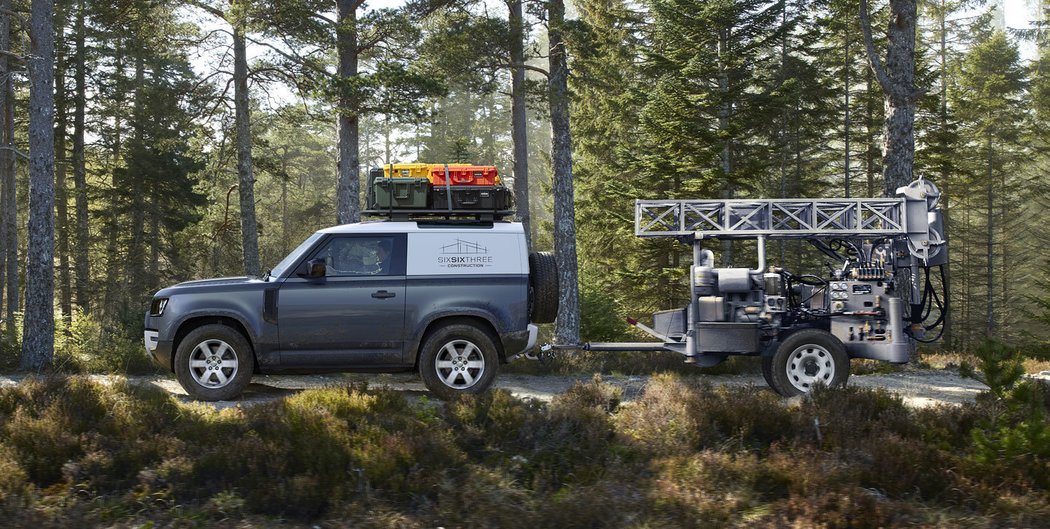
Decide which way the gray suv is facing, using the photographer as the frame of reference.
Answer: facing to the left of the viewer

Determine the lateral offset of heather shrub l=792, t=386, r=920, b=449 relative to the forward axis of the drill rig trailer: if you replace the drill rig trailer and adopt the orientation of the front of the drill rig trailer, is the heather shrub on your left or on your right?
on your left

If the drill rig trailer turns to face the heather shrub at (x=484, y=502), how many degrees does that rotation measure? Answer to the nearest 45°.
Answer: approximately 45° to its left

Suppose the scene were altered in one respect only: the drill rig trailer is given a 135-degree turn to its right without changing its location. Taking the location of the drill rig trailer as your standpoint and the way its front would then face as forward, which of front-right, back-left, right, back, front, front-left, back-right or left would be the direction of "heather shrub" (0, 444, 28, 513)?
back

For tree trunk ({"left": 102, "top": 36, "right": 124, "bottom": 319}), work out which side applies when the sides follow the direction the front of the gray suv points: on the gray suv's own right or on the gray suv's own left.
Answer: on the gray suv's own right

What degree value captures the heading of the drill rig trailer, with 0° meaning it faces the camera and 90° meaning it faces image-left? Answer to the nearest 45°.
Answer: approximately 90°

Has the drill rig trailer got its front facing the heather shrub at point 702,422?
no

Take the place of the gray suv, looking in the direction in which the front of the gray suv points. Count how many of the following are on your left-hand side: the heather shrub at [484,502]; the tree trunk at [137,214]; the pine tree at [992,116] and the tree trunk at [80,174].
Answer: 1

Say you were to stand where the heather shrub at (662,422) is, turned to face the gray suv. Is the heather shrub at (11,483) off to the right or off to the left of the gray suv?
left

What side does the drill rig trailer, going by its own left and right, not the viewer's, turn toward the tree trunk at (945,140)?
right

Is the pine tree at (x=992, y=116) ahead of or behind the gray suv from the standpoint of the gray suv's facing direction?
behind

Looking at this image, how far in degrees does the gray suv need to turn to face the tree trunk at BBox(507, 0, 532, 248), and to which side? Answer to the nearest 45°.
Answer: approximately 135° to its right

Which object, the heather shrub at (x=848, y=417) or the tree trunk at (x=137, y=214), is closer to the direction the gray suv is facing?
the tree trunk

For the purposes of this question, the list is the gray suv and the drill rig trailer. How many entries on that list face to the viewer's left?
2

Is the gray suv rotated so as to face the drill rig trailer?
no

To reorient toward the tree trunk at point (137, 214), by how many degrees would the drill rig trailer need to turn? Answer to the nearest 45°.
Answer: approximately 45° to its right

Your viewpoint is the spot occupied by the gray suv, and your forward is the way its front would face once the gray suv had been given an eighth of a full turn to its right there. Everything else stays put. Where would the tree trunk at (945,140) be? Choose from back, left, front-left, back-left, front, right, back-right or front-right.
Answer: right

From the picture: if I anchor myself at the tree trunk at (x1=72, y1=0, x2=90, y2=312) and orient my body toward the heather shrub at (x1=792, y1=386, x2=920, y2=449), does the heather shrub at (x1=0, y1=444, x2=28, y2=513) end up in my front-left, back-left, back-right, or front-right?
front-right
